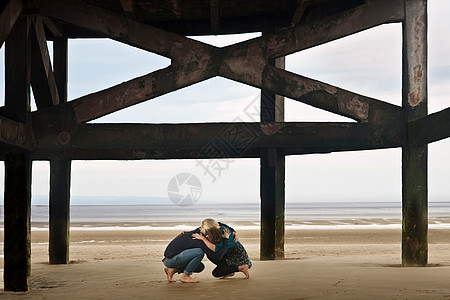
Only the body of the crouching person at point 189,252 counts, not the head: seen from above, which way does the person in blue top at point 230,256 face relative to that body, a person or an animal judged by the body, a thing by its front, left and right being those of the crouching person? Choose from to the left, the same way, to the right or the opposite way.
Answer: the opposite way

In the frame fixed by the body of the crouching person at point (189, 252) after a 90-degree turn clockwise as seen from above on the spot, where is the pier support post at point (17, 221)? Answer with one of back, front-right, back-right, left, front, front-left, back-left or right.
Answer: right

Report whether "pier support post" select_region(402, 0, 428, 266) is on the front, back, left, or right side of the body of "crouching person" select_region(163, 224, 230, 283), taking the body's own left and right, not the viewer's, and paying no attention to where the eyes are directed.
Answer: front

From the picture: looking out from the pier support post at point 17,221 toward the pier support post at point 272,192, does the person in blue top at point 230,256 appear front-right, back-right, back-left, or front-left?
front-right

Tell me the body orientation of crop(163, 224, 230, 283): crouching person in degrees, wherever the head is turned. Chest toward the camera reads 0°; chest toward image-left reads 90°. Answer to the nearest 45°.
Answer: approximately 270°

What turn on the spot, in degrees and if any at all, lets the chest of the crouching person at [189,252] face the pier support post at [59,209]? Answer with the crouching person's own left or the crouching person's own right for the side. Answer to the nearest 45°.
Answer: approximately 135° to the crouching person's own left

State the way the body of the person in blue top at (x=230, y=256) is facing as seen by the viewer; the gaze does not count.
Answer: to the viewer's left

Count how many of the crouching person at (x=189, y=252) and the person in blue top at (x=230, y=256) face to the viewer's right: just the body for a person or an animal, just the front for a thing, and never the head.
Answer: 1

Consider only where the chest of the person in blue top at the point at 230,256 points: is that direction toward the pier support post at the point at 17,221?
yes

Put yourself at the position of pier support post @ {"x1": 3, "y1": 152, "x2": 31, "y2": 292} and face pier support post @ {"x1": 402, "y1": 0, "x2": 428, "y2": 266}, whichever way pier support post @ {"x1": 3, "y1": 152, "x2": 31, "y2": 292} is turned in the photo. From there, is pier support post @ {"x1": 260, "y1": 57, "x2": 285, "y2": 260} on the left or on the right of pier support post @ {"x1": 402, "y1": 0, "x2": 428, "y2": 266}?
left

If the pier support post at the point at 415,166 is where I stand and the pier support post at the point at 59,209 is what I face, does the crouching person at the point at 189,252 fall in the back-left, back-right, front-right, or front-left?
front-left

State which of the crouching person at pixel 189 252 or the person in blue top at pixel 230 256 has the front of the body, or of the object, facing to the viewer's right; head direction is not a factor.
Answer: the crouching person

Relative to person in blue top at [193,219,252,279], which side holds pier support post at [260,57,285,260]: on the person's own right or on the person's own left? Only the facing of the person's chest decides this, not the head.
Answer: on the person's own right

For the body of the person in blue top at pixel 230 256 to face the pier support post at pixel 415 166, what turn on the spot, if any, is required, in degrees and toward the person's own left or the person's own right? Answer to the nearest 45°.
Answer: approximately 180°
